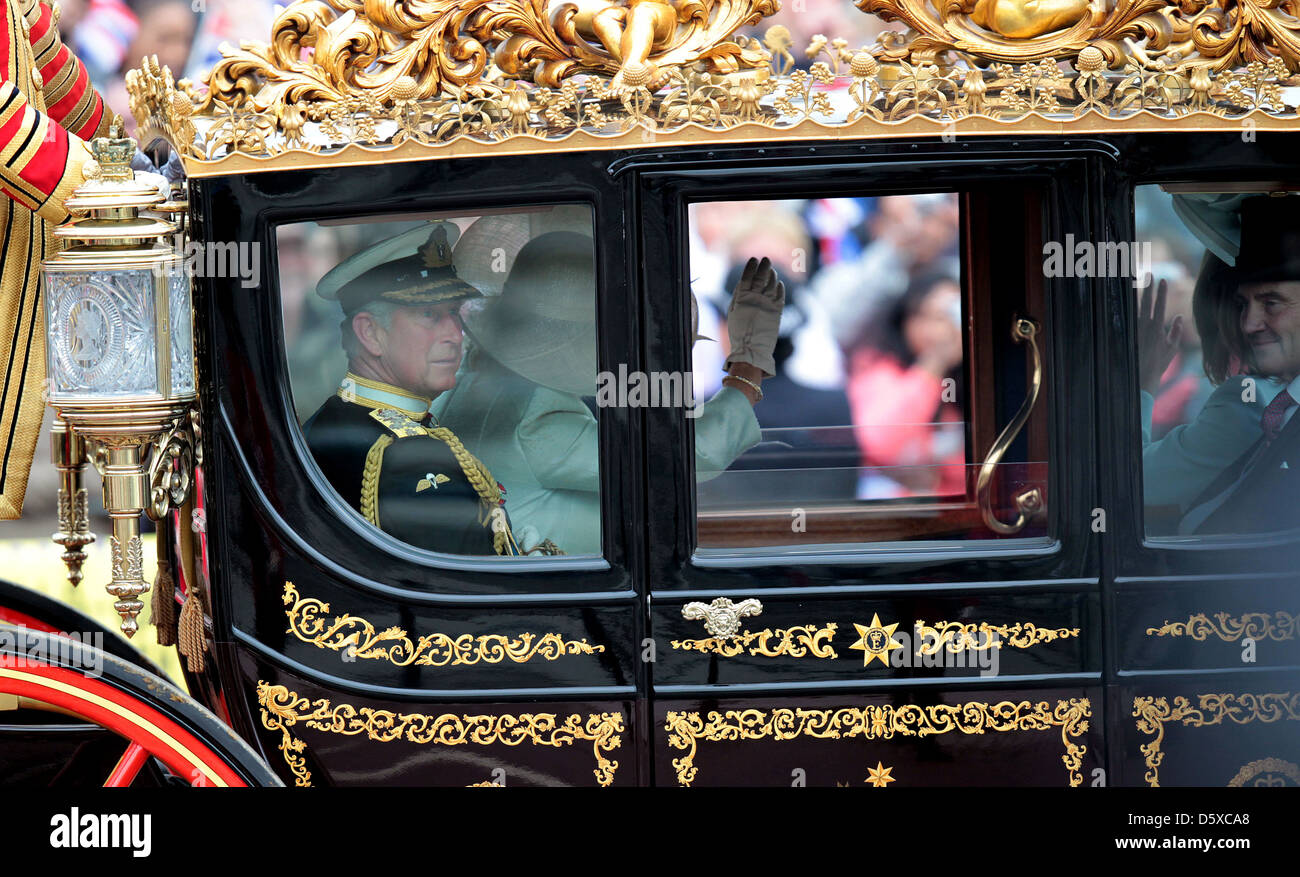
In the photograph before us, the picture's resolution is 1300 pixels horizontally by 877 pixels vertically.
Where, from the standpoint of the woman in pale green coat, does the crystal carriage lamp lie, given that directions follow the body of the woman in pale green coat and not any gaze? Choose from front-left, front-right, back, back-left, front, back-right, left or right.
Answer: back-left

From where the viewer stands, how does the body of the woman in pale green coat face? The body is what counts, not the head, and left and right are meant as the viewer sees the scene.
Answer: facing away from the viewer and to the right of the viewer

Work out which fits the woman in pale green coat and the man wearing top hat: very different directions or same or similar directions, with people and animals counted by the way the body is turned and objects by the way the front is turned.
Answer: very different directions

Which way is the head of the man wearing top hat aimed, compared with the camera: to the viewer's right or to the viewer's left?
to the viewer's left

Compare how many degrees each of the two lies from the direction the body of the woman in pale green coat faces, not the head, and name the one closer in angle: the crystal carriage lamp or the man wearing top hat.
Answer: the man wearing top hat
